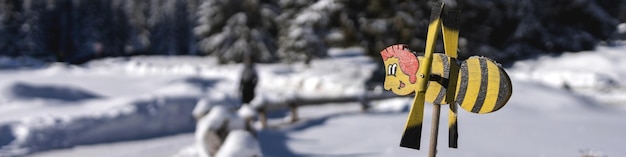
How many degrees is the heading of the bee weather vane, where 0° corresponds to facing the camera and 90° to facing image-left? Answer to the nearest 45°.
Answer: approximately 90°
